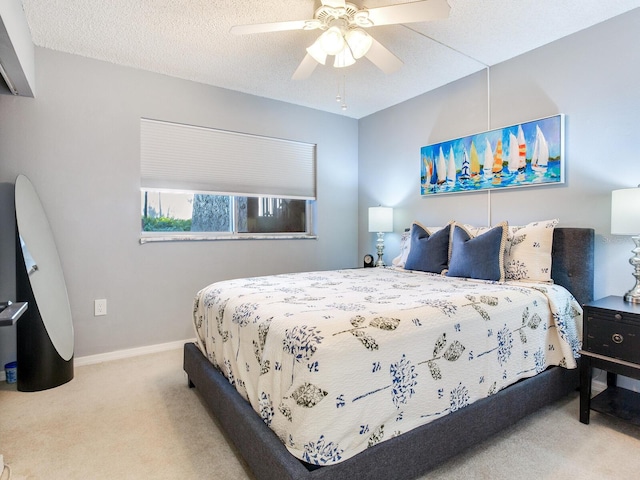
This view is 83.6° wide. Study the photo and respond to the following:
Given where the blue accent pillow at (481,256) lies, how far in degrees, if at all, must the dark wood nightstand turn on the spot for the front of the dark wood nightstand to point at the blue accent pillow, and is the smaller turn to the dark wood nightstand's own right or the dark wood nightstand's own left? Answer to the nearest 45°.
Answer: approximately 45° to the dark wood nightstand's own right

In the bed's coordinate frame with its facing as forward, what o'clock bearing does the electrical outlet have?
The electrical outlet is roughly at 2 o'clock from the bed.

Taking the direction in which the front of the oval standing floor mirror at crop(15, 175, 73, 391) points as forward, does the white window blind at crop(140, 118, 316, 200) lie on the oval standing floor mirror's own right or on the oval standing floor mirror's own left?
on the oval standing floor mirror's own left

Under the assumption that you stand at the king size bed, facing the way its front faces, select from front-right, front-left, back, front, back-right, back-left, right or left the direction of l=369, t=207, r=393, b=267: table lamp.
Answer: back-right

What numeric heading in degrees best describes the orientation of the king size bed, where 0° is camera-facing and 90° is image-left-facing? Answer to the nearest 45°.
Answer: approximately 45°

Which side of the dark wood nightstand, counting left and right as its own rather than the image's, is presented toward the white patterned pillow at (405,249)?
right

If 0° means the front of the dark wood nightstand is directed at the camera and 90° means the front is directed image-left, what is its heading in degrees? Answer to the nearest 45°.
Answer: approximately 45°
